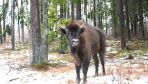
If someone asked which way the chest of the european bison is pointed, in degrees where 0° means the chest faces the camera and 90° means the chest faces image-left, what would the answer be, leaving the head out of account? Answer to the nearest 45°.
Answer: approximately 45°
